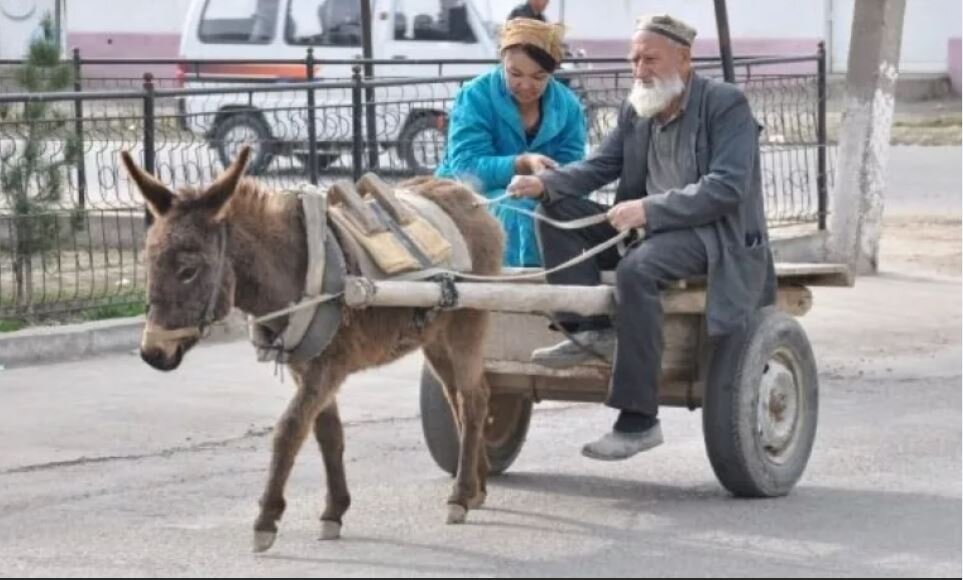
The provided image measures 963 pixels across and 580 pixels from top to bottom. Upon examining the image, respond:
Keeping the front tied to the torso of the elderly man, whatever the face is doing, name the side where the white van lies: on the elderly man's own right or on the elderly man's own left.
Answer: on the elderly man's own right

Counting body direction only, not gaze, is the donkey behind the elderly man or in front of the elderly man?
in front

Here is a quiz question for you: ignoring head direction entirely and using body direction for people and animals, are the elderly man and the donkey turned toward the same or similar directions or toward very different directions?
same or similar directions

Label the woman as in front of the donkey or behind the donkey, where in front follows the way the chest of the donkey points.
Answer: behind

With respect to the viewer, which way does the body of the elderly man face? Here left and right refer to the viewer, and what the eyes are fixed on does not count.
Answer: facing the viewer and to the left of the viewer

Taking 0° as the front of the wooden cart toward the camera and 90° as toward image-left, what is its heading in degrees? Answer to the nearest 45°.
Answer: approximately 45°

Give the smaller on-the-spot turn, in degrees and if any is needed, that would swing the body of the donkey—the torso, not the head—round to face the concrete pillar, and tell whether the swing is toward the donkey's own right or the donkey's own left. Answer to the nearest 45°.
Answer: approximately 180°

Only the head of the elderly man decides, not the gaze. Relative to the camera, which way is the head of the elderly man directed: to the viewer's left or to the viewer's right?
to the viewer's left

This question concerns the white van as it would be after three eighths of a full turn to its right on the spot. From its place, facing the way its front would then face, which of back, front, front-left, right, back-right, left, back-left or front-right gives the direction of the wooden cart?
front-left

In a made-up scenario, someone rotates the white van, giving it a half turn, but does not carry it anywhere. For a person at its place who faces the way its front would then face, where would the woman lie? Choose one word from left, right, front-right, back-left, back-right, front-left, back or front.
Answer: left

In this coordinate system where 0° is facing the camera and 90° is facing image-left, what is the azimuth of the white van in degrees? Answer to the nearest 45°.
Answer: approximately 270°

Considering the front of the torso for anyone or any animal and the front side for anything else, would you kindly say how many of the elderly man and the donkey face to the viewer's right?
0

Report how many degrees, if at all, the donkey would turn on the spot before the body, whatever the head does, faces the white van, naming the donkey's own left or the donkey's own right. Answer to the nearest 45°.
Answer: approximately 135° to the donkey's own right

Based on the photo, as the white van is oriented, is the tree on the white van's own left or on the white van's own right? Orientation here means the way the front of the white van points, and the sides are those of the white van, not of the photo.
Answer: on the white van's own right

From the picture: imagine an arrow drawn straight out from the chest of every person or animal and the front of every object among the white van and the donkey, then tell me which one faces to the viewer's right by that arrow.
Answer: the white van
